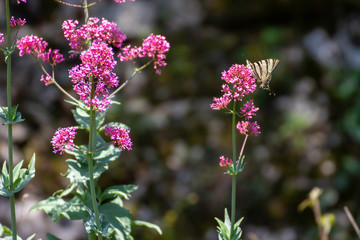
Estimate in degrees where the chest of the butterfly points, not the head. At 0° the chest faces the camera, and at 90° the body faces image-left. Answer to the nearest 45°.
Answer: approximately 90°
